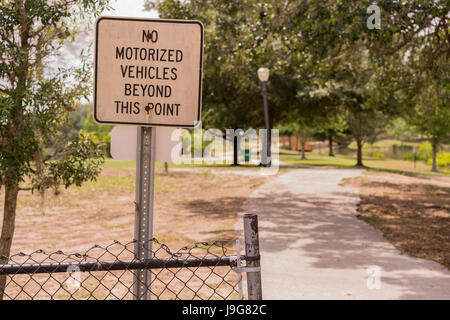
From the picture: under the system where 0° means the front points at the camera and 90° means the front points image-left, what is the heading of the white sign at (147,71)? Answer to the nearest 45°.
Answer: approximately 0°

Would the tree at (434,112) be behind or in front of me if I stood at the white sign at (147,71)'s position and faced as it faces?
behind
